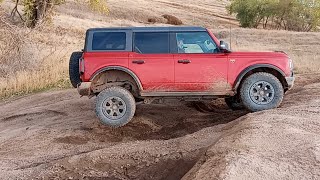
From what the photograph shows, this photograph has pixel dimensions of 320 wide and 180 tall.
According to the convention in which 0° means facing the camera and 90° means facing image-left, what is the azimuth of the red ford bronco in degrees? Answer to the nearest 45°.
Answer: approximately 270°
